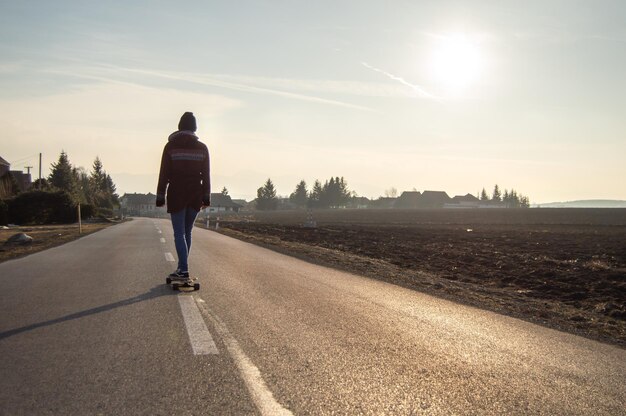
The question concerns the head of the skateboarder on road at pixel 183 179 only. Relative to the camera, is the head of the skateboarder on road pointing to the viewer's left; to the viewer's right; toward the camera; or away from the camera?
away from the camera

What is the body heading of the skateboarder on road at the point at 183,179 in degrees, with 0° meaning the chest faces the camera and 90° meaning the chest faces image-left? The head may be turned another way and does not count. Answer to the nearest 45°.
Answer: approximately 180°

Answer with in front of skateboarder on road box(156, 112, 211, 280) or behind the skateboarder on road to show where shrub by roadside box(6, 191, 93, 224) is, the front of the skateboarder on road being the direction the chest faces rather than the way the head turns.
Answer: in front
